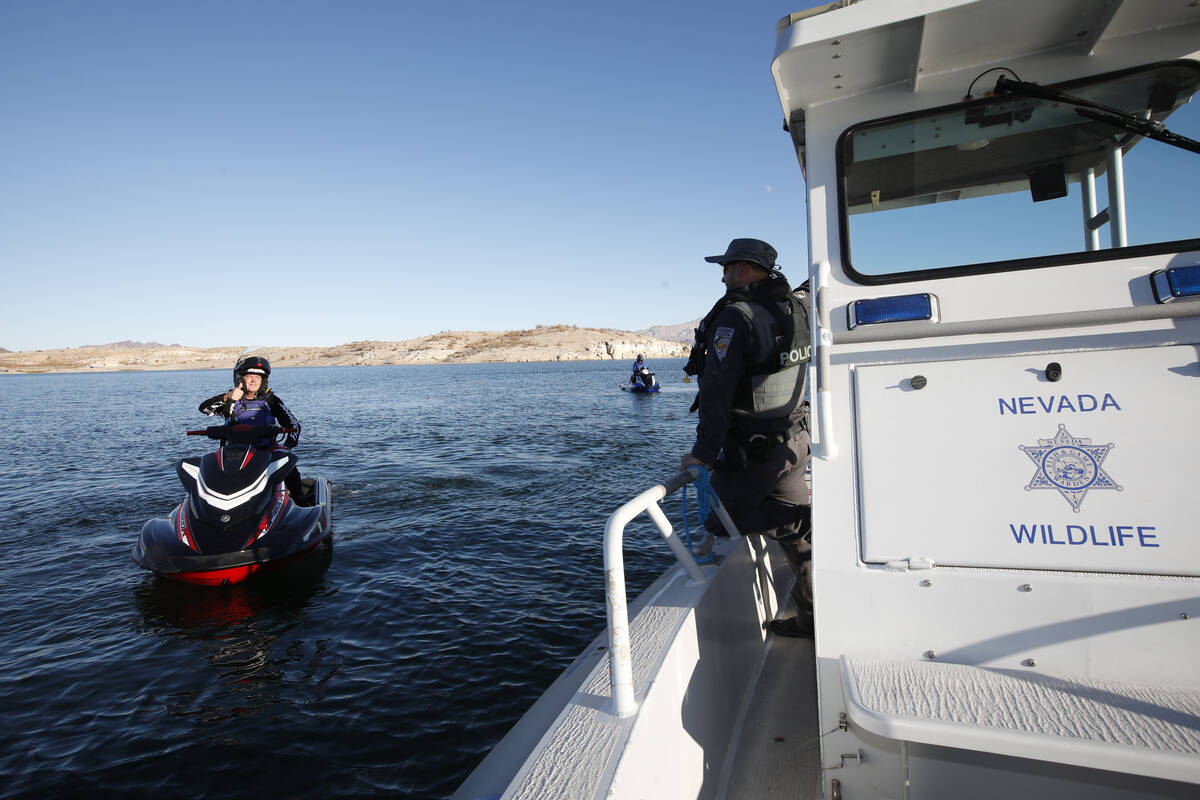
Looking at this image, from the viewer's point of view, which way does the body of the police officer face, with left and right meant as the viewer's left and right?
facing away from the viewer and to the left of the viewer

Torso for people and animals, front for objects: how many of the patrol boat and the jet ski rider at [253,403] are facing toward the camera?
2

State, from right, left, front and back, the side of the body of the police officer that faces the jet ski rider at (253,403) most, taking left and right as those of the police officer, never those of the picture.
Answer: front

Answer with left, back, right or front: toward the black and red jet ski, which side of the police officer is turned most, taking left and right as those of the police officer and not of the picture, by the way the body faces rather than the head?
front

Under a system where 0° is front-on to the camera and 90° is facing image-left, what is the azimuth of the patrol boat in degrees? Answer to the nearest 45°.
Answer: approximately 0°

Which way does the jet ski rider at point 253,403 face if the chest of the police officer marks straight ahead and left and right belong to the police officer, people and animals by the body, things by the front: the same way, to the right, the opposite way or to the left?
the opposite way

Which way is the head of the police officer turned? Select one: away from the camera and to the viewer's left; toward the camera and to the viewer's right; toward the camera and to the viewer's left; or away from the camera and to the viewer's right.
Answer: away from the camera and to the viewer's left
